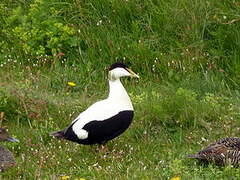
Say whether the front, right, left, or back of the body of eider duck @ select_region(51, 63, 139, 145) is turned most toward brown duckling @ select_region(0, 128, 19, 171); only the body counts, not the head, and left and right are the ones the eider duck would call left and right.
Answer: back

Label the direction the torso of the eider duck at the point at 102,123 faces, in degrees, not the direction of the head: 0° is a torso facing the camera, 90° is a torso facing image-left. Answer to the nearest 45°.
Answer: approximately 270°

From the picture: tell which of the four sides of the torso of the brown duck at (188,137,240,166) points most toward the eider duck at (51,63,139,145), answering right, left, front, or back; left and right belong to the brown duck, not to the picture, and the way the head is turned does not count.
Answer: back
